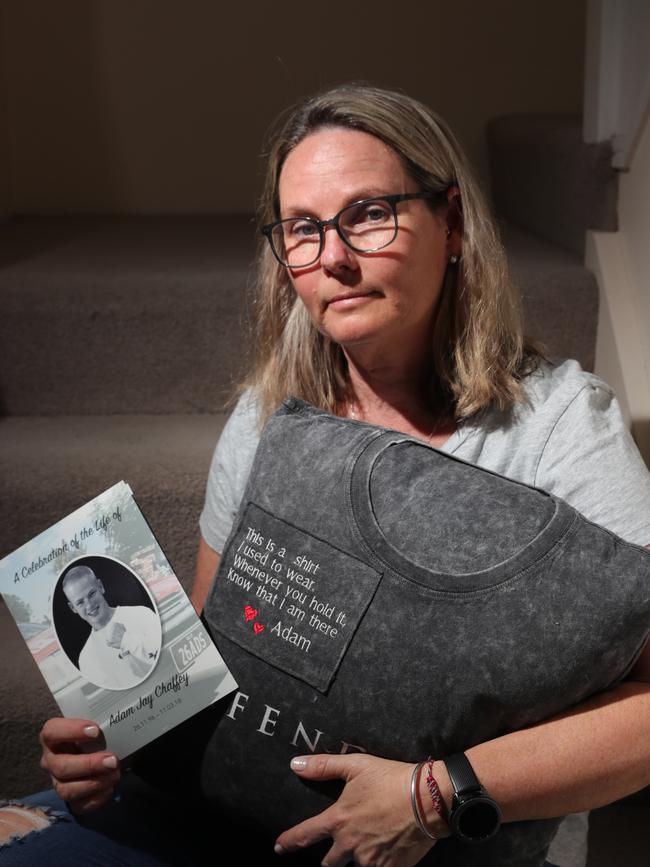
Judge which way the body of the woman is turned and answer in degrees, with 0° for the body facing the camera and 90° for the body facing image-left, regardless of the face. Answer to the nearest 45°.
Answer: approximately 45°
